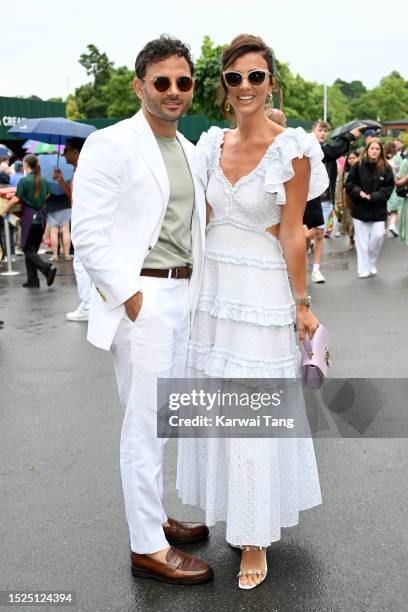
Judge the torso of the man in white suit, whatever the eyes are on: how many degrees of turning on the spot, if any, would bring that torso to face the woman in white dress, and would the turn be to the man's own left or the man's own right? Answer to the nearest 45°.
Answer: approximately 45° to the man's own left

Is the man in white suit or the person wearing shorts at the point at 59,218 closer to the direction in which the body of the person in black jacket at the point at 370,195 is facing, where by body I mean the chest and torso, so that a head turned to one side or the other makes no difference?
the man in white suit

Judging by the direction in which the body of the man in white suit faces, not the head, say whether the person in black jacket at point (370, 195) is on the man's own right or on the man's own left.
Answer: on the man's own left

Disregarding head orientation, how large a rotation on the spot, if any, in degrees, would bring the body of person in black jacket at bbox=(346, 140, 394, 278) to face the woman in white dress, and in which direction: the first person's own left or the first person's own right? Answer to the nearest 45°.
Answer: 0° — they already face them

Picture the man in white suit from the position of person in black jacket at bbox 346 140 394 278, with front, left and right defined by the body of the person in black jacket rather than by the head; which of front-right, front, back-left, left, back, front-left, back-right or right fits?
front

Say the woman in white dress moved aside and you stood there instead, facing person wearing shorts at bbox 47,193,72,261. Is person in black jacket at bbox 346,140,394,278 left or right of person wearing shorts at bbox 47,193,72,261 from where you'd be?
right

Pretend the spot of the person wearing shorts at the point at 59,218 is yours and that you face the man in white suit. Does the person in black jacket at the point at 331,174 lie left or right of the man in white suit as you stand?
left

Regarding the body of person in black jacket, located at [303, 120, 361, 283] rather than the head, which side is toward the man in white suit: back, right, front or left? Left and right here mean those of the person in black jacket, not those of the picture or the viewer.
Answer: front

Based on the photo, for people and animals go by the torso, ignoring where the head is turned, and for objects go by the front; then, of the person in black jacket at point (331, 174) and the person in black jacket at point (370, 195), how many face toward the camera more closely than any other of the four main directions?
2

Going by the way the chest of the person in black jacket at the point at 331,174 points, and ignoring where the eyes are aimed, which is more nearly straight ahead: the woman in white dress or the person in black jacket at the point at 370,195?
the woman in white dress

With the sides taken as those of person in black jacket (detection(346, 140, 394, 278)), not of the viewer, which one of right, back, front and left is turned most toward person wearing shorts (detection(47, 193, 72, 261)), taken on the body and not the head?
right
